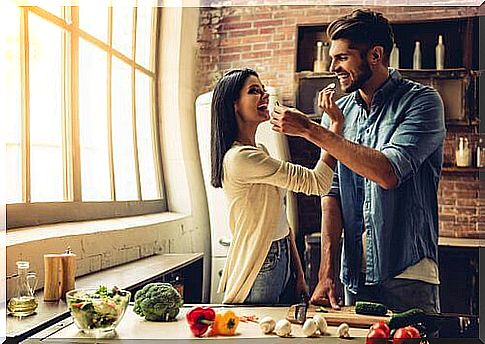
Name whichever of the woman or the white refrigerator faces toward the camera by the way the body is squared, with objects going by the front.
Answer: the white refrigerator

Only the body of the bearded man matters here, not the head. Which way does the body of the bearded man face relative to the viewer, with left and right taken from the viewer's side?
facing the viewer and to the left of the viewer

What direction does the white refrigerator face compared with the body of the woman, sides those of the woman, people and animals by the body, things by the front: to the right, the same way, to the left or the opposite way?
to the right

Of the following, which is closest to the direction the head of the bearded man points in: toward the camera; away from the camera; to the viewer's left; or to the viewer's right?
to the viewer's left

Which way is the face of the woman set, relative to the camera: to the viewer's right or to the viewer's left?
to the viewer's right

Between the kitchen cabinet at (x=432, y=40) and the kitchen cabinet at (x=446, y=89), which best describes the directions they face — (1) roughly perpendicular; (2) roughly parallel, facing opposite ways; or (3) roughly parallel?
roughly parallel

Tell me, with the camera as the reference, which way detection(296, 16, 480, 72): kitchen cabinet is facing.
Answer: facing the viewer

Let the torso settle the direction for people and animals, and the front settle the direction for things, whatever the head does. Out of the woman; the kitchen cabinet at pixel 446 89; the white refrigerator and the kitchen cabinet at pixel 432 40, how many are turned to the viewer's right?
1

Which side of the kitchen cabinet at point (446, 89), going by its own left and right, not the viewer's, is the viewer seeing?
front

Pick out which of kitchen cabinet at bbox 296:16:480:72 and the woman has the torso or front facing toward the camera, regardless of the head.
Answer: the kitchen cabinet

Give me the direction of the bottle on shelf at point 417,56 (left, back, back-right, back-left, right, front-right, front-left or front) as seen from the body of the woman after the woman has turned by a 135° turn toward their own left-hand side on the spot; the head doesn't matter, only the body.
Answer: back-right
